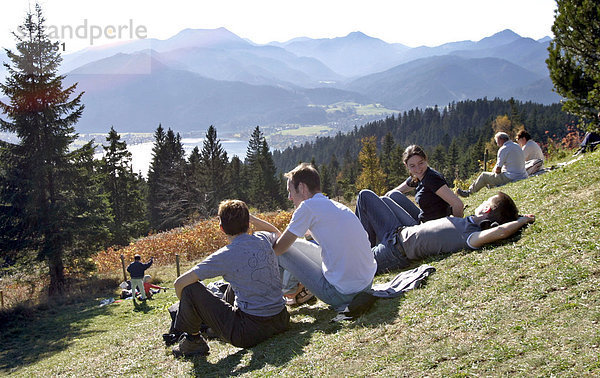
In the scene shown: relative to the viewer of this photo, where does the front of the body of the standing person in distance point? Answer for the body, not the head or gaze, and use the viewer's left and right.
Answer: facing away from the viewer

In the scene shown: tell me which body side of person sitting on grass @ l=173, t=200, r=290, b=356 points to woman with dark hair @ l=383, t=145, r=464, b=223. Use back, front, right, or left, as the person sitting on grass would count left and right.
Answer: right

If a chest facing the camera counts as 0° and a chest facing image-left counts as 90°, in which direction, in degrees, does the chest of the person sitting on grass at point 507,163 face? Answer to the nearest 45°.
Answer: approximately 90°

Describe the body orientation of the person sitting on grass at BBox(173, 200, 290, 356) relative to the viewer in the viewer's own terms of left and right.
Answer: facing away from the viewer and to the left of the viewer

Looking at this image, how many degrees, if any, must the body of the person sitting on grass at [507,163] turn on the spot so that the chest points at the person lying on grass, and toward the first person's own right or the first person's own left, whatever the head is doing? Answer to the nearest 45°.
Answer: approximately 90° to the first person's own left
